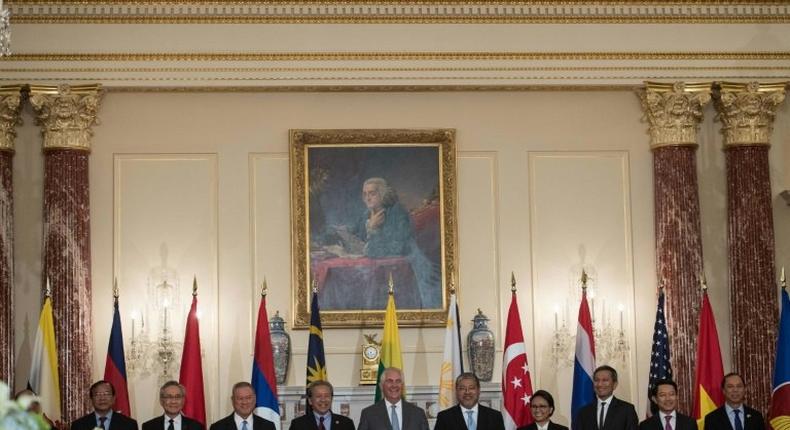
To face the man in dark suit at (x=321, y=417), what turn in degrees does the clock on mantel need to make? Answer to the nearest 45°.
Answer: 0° — it already faces them

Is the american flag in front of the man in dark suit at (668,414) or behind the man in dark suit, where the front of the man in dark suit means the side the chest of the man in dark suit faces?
behind

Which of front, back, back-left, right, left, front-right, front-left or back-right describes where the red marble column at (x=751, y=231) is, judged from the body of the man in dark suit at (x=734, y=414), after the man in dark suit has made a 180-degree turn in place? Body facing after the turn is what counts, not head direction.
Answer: front

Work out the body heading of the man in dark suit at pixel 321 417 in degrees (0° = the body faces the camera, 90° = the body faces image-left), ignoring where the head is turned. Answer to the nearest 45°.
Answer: approximately 0°

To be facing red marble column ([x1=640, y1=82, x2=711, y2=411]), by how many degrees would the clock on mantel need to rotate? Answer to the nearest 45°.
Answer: approximately 90° to its left

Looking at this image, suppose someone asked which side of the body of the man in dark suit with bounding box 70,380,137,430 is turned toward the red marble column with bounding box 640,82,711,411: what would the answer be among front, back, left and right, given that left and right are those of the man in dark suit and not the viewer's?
left

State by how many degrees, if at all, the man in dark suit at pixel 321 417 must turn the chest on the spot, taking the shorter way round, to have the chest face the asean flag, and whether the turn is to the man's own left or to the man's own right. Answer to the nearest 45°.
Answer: approximately 90° to the man's own left

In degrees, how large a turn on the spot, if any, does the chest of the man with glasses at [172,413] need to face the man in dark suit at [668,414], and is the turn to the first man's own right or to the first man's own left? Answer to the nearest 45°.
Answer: approximately 90° to the first man's own left
